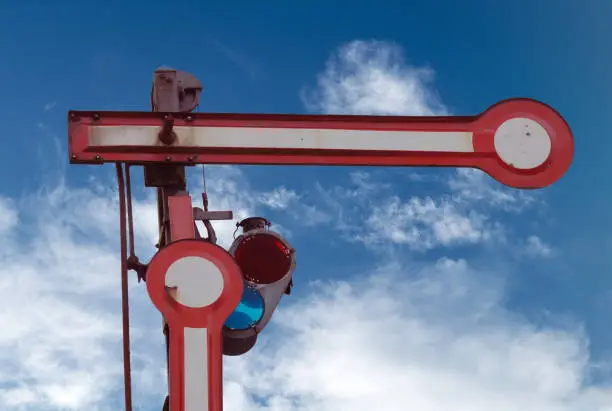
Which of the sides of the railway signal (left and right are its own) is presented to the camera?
front
